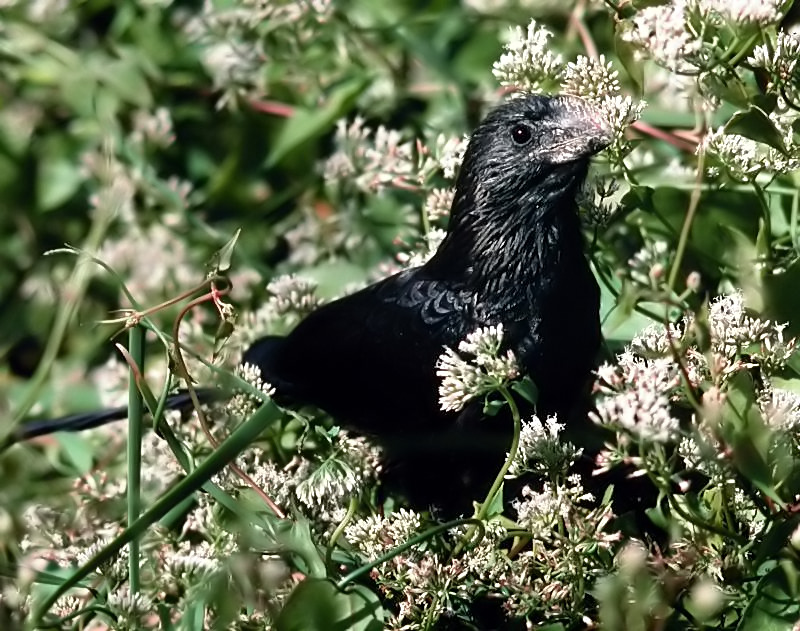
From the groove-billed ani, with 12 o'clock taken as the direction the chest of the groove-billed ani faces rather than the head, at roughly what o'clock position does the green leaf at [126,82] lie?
The green leaf is roughly at 8 o'clock from the groove-billed ani.

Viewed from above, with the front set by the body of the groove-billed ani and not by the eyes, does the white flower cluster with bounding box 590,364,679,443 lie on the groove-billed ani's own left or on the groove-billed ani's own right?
on the groove-billed ani's own right

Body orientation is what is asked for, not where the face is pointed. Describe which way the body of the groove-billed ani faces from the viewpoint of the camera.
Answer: to the viewer's right

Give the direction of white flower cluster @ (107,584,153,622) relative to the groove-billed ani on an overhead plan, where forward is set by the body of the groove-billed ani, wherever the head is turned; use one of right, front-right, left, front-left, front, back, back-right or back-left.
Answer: back-right

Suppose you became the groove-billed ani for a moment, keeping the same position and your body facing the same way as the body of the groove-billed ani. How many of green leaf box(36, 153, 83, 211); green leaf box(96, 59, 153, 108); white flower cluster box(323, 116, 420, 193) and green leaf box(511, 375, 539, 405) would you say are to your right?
1

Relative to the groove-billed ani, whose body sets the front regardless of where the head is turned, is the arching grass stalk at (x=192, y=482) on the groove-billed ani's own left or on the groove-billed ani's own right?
on the groove-billed ani's own right

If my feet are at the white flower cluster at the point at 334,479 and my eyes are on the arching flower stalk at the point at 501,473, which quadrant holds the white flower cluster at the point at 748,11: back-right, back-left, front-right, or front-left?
front-left

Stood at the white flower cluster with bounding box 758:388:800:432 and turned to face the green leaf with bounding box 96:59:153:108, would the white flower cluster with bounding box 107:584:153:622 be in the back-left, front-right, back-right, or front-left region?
front-left

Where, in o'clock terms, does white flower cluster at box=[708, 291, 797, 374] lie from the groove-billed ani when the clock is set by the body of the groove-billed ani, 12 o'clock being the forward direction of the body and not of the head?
The white flower cluster is roughly at 12 o'clock from the groove-billed ani.
